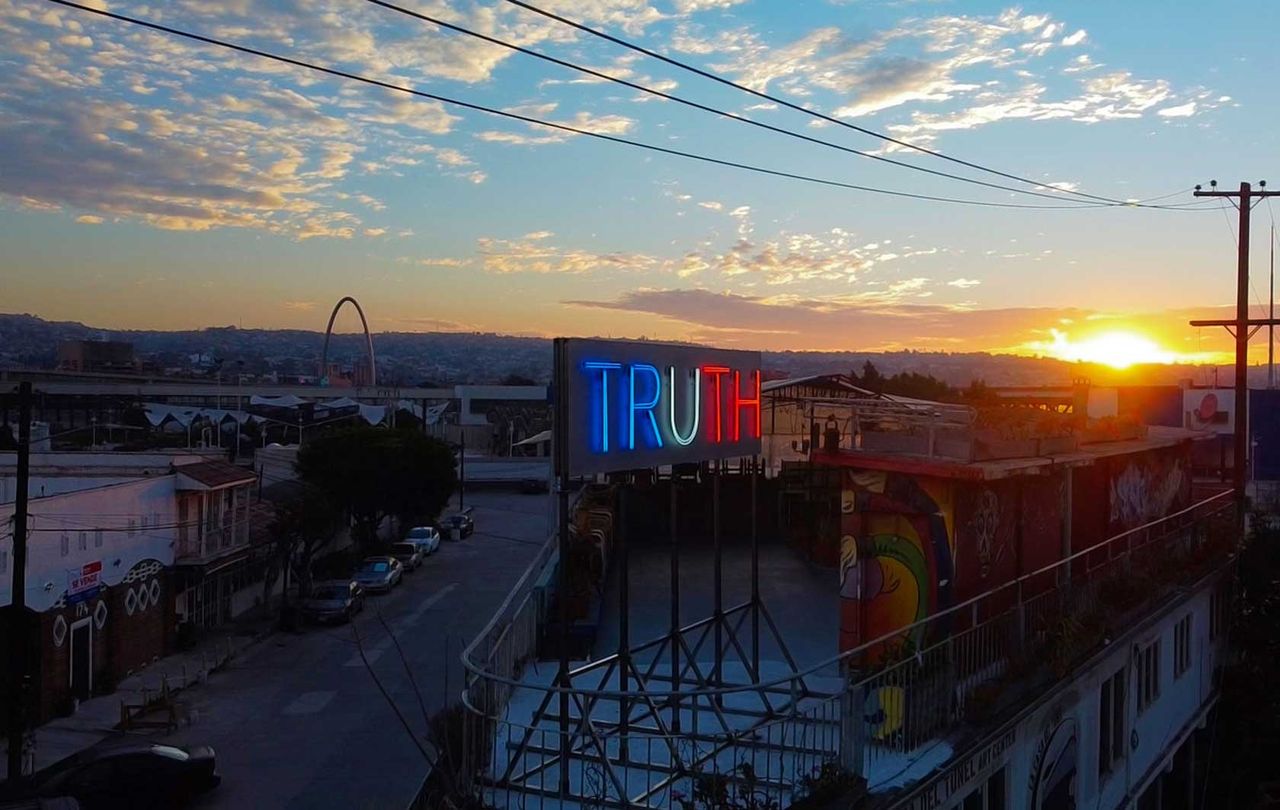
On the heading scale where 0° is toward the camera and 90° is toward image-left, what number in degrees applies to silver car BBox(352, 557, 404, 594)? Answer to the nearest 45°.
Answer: approximately 45°

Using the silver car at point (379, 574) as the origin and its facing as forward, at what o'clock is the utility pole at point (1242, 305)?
The utility pole is roughly at 9 o'clock from the silver car.

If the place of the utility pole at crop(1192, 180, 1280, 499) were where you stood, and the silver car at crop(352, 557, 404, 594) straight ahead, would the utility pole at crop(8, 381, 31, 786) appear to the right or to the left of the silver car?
left

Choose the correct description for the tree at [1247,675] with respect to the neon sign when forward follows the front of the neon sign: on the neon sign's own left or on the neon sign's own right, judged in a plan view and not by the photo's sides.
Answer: on the neon sign's own left

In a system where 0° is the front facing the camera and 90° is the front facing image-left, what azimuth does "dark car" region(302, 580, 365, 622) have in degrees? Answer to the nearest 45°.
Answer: approximately 45°

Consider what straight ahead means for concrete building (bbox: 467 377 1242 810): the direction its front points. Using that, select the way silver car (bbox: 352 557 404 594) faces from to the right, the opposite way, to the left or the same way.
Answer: to the right

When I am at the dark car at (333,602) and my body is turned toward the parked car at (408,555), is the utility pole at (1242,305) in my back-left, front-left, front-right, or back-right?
back-right

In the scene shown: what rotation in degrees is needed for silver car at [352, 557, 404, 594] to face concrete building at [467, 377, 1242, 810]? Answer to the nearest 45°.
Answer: approximately 45° to its left
